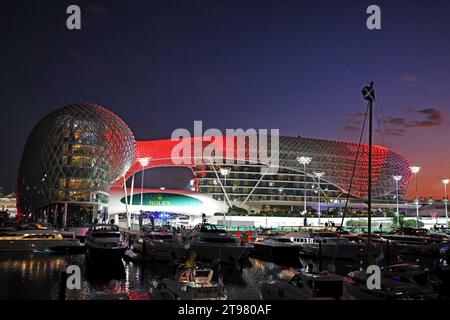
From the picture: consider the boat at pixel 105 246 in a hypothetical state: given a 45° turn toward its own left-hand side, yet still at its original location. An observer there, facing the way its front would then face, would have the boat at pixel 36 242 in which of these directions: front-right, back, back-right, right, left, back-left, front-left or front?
back

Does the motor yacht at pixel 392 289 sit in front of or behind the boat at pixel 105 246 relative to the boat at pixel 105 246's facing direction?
in front

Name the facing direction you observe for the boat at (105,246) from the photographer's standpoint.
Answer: facing the viewer

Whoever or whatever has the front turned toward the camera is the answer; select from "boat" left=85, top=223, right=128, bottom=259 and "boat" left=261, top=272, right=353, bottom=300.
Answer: "boat" left=85, top=223, right=128, bottom=259

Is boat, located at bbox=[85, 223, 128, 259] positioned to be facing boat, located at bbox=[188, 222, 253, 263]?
no

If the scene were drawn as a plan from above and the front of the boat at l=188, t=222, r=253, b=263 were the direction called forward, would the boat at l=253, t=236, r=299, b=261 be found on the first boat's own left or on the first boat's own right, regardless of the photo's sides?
on the first boat's own left

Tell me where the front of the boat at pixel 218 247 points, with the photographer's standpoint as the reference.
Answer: facing the viewer and to the right of the viewer

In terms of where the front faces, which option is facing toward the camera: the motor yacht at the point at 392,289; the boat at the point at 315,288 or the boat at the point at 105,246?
the boat at the point at 105,246

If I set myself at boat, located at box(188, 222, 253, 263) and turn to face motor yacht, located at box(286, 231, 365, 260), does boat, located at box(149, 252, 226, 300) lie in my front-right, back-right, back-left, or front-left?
back-right

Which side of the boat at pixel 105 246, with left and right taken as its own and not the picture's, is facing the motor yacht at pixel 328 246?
left
